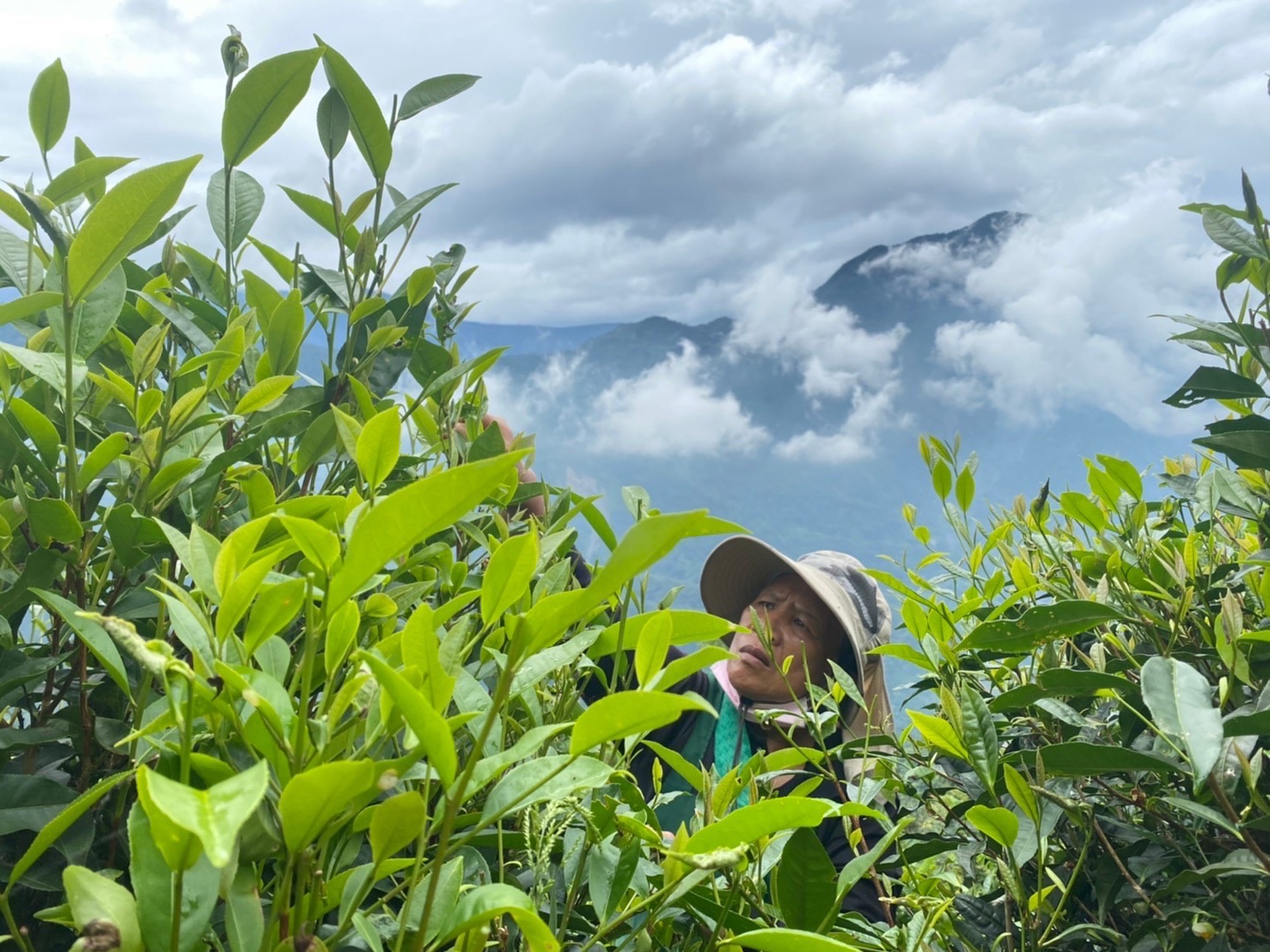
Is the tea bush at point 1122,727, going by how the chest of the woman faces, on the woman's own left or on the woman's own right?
on the woman's own left

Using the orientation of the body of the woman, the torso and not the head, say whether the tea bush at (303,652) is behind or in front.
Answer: in front

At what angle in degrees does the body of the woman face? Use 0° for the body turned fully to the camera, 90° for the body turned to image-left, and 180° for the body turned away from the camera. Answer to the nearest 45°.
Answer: approximately 45°
